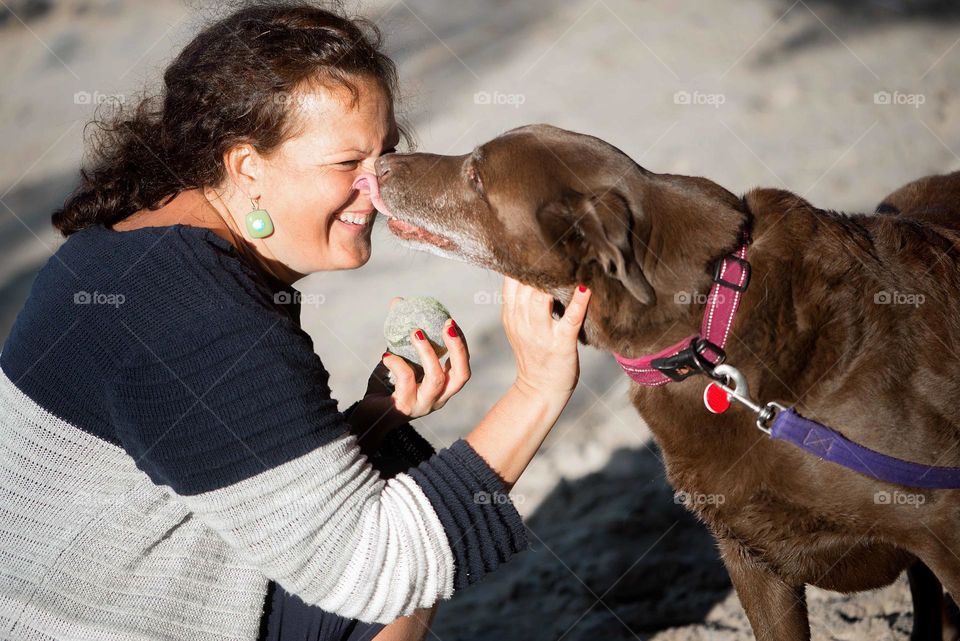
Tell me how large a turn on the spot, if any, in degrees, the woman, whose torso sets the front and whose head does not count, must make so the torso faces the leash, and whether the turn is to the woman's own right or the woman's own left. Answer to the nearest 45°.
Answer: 0° — they already face it

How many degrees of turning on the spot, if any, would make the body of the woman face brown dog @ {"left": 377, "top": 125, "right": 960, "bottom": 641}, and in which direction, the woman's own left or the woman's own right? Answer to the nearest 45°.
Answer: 0° — they already face it

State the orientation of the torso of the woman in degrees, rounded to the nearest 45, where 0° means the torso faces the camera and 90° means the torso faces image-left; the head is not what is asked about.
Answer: approximately 270°
